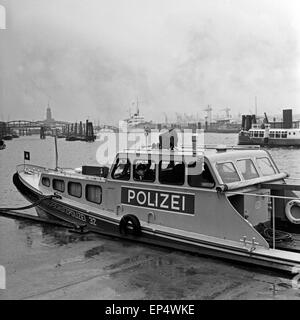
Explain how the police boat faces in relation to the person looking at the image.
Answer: facing away from the viewer and to the left of the viewer
